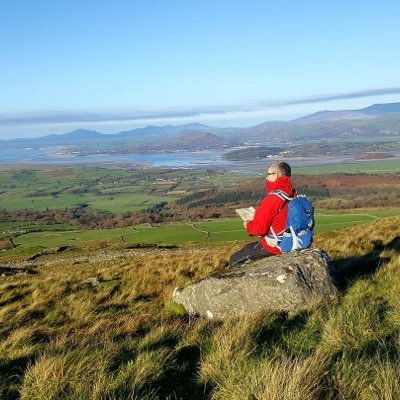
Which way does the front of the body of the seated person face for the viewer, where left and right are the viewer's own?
facing to the left of the viewer
